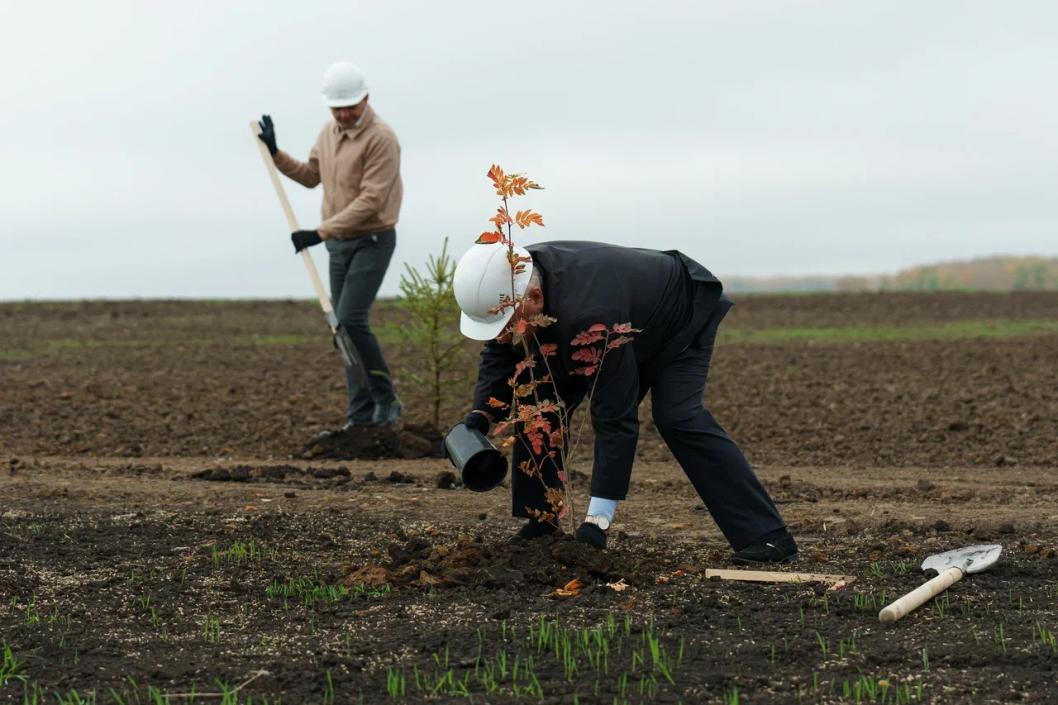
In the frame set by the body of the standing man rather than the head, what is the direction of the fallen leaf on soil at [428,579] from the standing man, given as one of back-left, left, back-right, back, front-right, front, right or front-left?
front-left

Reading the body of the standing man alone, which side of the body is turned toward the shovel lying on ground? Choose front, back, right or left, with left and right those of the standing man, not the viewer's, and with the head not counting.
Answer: left

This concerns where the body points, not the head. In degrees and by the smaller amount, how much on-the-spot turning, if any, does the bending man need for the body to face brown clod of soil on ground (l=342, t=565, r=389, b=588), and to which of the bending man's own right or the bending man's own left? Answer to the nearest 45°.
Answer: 0° — they already face it

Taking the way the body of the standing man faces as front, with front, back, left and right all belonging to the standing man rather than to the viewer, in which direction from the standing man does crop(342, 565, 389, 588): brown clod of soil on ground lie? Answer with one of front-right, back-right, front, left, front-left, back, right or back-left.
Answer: front-left

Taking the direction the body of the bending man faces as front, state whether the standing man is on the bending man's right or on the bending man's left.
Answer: on the bending man's right

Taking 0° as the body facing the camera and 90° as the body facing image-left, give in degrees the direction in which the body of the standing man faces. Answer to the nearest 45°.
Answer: approximately 45°

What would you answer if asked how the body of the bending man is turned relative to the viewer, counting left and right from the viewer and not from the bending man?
facing to the left of the viewer

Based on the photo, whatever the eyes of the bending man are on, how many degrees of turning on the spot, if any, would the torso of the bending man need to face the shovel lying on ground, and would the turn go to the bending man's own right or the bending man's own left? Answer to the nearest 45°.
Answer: approximately 180°
